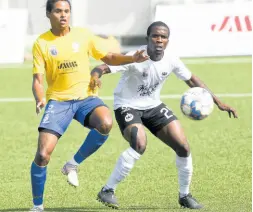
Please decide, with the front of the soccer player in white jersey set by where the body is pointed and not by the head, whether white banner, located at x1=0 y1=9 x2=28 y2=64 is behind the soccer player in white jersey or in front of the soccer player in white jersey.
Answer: behind

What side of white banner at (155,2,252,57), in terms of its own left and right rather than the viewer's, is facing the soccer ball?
front

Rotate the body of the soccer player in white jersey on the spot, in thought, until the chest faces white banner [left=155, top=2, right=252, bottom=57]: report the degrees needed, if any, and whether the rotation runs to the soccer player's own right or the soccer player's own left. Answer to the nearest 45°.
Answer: approximately 180°

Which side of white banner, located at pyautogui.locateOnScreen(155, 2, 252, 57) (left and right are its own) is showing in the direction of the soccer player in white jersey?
front

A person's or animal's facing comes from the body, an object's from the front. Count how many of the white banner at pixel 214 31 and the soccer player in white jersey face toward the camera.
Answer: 2
